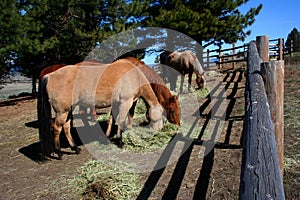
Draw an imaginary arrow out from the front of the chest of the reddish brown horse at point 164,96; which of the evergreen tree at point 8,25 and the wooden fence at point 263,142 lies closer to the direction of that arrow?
the wooden fence

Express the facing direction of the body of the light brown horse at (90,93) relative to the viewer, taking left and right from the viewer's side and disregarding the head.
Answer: facing to the right of the viewer

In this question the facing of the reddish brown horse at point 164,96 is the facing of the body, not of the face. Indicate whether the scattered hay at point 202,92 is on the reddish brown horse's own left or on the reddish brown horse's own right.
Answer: on the reddish brown horse's own left

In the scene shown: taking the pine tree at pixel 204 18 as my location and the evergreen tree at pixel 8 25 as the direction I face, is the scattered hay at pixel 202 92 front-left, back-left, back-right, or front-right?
front-left
